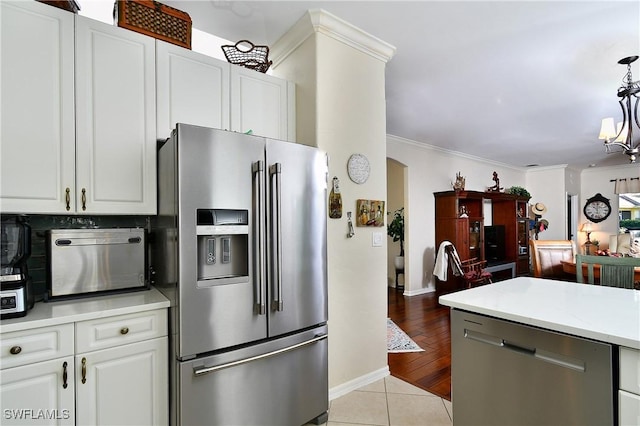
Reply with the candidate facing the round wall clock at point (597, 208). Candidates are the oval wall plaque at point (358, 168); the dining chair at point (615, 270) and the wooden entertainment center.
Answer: the dining chair

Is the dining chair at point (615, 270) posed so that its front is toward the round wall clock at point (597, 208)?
yes

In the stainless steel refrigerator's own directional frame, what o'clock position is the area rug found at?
The area rug is roughly at 9 o'clock from the stainless steel refrigerator.

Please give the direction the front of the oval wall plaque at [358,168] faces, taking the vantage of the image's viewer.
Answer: facing the viewer and to the right of the viewer

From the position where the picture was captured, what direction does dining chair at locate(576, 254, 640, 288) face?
facing away from the viewer

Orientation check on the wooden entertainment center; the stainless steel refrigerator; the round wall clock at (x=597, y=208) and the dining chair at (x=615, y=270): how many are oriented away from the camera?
1

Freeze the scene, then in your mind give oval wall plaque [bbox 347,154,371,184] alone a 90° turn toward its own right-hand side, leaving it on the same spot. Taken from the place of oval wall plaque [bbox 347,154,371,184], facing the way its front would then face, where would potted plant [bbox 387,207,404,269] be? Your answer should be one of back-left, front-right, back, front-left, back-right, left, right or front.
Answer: back-right

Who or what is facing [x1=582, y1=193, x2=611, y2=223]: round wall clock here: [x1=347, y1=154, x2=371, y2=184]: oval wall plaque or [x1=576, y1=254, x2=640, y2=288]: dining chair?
the dining chair

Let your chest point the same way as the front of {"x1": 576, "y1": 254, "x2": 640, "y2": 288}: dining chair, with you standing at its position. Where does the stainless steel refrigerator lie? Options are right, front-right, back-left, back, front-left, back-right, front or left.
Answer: back-left

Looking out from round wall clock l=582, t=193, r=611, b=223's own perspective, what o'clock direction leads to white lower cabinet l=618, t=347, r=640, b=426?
The white lower cabinet is roughly at 12 o'clock from the round wall clock.

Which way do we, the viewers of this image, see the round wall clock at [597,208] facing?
facing the viewer

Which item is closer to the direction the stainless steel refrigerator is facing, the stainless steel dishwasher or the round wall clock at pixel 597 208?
the stainless steel dishwasher

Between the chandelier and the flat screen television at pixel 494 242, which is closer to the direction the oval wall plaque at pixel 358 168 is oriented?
the chandelier

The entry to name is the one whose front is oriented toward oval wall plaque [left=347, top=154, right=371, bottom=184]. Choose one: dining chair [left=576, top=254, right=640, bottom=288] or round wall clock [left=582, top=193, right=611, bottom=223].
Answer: round wall clock [left=582, top=193, right=611, bottom=223]

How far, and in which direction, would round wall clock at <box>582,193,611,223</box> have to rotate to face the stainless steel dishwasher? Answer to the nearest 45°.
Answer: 0° — it already faces it
